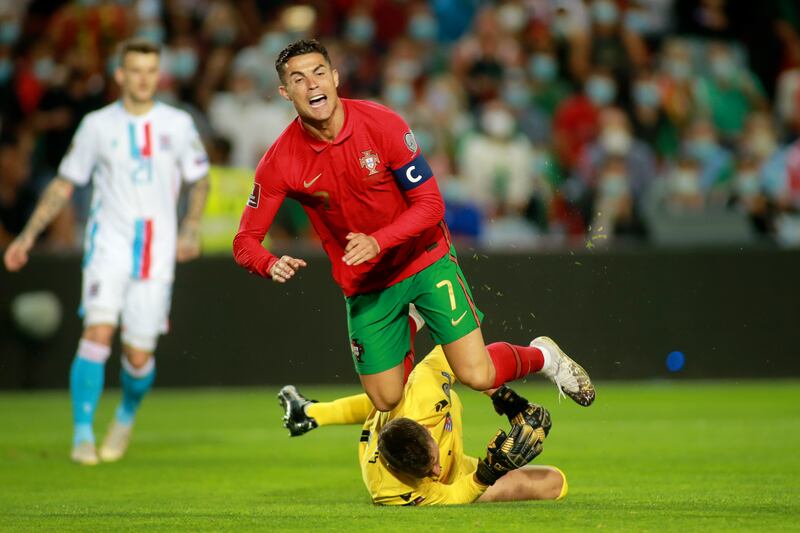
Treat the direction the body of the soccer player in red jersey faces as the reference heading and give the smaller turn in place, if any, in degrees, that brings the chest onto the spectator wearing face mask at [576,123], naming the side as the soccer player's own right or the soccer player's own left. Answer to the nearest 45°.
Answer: approximately 135° to the soccer player's own right

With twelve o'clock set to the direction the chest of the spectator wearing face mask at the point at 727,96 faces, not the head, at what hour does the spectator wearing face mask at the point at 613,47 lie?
the spectator wearing face mask at the point at 613,47 is roughly at 3 o'clock from the spectator wearing face mask at the point at 727,96.

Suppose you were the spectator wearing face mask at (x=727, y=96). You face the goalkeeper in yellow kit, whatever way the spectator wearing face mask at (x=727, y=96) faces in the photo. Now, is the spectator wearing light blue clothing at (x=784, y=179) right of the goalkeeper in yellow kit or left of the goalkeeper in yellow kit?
left

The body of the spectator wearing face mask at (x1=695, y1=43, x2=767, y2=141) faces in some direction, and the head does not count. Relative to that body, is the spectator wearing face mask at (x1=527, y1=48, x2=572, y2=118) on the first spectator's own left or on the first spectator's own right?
on the first spectator's own right

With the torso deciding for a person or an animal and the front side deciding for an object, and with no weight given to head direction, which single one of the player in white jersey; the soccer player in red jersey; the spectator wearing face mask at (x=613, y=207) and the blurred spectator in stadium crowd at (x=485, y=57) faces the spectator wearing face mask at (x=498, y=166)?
the blurred spectator in stadium crowd at (x=485, y=57)

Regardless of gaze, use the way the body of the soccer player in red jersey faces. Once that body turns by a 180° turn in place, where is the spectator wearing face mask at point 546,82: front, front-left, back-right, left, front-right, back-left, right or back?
front-left

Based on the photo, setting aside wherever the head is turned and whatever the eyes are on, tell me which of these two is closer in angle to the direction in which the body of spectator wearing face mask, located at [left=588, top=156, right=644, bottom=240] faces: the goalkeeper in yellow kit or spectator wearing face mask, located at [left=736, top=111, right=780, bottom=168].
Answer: the goalkeeper in yellow kit

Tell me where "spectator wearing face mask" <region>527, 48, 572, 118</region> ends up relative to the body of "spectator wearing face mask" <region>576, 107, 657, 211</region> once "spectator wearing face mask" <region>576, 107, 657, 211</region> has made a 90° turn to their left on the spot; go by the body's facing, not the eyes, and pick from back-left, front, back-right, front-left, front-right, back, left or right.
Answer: back-left

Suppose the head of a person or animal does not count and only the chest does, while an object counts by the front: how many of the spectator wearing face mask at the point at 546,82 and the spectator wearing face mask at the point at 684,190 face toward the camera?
2
